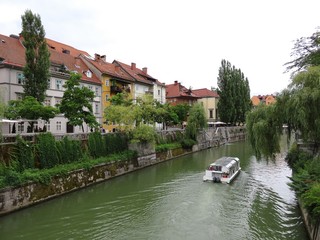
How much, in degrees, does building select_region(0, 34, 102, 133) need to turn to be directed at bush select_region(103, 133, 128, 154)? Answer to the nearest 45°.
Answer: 0° — it already faces it

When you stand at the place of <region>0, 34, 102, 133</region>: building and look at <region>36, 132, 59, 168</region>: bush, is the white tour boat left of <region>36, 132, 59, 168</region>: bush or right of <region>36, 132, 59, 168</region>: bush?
left

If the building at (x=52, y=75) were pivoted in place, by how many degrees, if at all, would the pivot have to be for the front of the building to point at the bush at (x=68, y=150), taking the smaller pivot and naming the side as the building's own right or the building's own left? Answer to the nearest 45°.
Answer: approximately 45° to the building's own right

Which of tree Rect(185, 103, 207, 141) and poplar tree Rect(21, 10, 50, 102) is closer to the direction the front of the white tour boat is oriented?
the tree

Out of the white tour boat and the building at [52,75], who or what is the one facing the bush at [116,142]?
the building

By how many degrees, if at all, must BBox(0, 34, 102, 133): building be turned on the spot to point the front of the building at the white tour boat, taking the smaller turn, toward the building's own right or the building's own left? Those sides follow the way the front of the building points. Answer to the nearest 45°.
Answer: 0° — it already faces it

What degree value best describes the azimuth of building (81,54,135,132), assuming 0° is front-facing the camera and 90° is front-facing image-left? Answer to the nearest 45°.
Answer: approximately 315°
